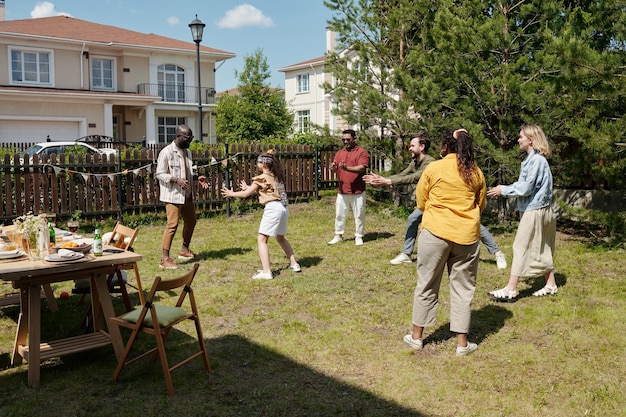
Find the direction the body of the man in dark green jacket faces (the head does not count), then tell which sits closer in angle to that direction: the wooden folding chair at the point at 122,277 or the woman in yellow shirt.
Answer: the wooden folding chair

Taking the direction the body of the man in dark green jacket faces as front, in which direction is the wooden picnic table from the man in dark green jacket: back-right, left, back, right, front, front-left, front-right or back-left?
front-left

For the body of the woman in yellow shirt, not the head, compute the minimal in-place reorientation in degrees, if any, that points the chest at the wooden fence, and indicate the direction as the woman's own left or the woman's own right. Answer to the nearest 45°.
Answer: approximately 45° to the woman's own left

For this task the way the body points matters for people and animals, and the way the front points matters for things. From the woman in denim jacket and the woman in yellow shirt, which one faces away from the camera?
the woman in yellow shirt

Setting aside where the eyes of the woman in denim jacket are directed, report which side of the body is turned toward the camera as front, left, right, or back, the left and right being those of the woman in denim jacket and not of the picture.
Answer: left

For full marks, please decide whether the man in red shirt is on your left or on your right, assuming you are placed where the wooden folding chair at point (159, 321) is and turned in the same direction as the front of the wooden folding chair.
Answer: on your right

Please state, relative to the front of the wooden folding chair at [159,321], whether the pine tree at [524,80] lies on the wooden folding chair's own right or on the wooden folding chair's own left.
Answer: on the wooden folding chair's own right

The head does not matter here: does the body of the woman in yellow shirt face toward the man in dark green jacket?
yes

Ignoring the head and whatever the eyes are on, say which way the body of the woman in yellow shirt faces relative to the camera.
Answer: away from the camera

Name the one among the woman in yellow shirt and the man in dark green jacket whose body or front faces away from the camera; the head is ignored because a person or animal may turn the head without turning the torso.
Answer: the woman in yellow shirt

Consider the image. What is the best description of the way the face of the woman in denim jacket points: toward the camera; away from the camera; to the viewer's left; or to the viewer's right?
to the viewer's left

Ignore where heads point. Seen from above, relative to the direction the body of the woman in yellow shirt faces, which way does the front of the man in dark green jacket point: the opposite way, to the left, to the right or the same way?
to the left

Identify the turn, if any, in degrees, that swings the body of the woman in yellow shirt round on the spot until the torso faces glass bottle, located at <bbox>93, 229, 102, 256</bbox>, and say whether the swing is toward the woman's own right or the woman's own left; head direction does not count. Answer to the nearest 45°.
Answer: approximately 90° to the woman's own left

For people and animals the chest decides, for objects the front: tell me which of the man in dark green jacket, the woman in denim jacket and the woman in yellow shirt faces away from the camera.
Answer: the woman in yellow shirt

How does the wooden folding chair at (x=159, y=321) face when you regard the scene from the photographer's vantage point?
facing away from the viewer and to the left of the viewer

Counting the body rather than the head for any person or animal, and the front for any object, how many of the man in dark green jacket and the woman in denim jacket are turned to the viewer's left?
2
